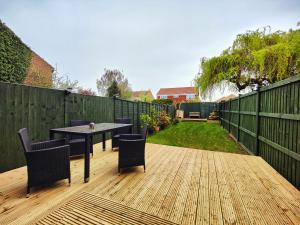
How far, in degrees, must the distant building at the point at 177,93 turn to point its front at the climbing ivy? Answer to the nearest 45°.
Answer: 0° — it already faces it

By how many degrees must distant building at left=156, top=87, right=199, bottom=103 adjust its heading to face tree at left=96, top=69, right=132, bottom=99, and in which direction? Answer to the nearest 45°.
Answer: approximately 45° to its right

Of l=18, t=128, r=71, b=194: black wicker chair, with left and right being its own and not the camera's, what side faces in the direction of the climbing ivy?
left

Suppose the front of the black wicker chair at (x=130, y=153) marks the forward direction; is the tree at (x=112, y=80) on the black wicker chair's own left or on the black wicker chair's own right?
on the black wicker chair's own right

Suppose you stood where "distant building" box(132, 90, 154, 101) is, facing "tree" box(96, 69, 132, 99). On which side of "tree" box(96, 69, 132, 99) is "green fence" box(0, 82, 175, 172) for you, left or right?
left

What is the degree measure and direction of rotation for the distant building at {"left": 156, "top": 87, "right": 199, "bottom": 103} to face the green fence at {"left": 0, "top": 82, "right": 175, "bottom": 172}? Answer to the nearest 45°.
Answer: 0° — it already faces it

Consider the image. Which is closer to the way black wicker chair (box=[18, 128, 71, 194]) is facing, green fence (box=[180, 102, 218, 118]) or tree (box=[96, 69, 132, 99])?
the green fence

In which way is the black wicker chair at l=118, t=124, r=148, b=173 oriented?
to the viewer's left

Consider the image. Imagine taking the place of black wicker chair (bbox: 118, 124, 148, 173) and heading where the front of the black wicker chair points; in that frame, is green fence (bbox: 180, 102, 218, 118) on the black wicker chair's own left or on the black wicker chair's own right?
on the black wicker chair's own right

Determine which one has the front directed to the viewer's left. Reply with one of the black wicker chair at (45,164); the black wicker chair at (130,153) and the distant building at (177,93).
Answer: the black wicker chair at (130,153)

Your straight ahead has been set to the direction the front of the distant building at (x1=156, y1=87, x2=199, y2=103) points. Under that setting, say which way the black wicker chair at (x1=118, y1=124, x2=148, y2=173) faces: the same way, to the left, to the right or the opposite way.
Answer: to the right

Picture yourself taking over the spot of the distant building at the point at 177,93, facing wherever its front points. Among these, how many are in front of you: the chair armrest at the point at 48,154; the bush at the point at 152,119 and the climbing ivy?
3

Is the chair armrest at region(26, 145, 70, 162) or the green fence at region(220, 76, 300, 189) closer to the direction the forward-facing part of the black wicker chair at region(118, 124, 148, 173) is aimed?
the chair armrest

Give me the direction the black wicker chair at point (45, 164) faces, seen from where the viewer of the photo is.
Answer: facing to the right of the viewer

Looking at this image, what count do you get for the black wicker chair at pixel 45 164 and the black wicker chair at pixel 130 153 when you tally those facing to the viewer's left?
1
